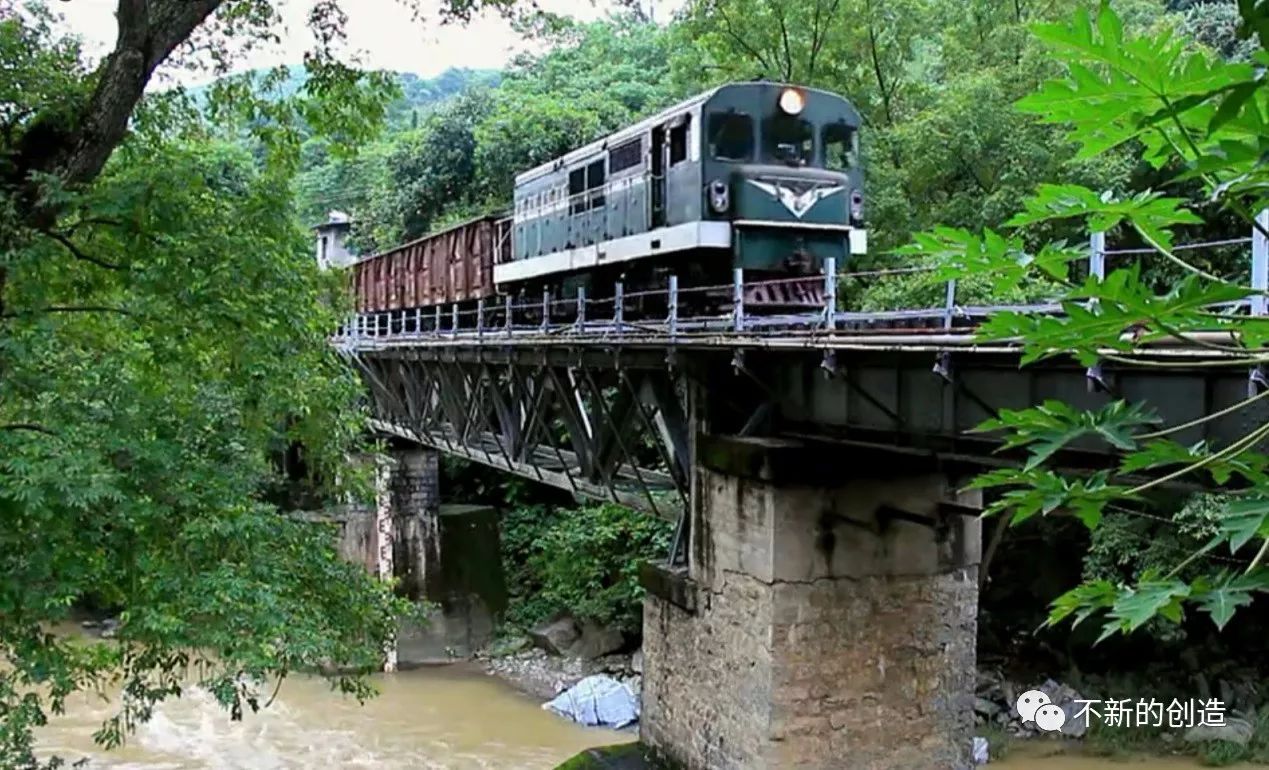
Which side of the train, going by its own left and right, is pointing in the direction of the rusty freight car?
back

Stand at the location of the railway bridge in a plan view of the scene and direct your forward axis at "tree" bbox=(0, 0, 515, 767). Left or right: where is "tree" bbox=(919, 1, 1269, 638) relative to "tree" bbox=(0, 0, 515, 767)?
left

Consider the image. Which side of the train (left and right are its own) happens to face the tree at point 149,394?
right

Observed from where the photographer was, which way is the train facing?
facing the viewer and to the right of the viewer

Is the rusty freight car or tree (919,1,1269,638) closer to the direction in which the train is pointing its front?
the tree
